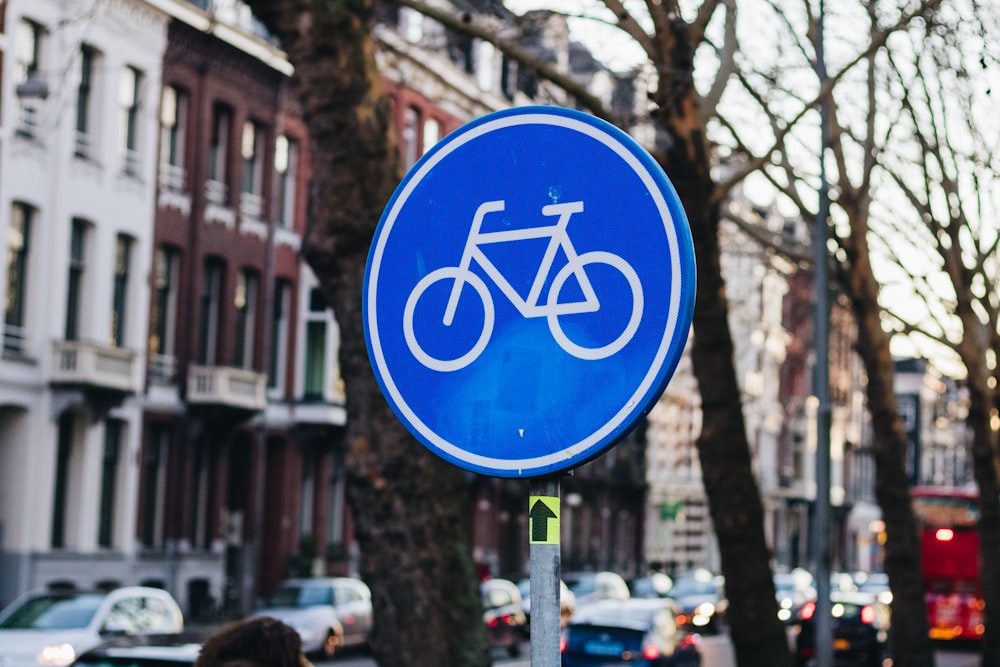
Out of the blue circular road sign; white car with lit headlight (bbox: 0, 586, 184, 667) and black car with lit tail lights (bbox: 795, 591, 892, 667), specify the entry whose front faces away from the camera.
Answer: black car with lit tail lights (bbox: 795, 591, 892, 667)

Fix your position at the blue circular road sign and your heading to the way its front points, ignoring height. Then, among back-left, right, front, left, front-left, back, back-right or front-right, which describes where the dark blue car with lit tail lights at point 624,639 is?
back-right

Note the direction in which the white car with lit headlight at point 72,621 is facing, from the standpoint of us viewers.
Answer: facing the viewer and to the left of the viewer

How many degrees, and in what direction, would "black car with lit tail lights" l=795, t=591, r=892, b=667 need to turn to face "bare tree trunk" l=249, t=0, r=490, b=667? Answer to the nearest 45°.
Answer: approximately 180°

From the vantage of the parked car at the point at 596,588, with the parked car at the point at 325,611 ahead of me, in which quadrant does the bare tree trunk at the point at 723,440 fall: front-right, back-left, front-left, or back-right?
front-left

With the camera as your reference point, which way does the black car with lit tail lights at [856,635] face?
facing away from the viewer
